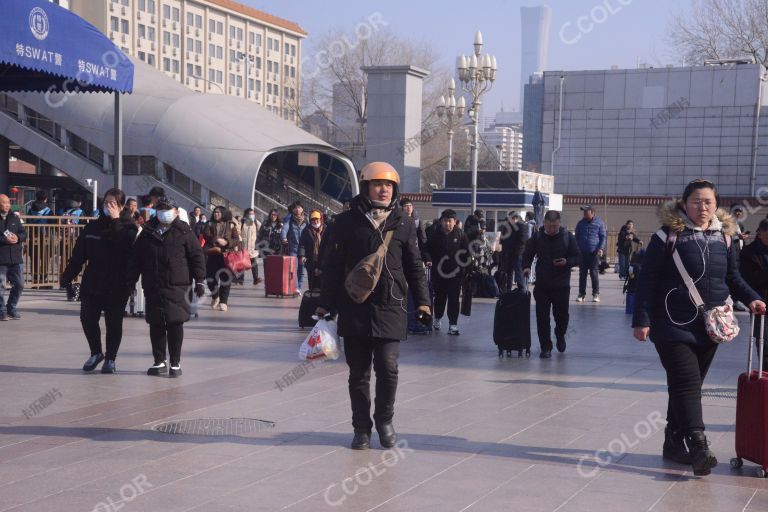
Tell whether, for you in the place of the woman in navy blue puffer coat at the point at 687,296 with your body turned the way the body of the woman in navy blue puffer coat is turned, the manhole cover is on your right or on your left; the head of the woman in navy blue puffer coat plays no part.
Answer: on your right

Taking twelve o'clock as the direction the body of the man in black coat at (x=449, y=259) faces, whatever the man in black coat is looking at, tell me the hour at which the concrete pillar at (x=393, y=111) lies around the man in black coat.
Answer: The concrete pillar is roughly at 6 o'clock from the man in black coat.

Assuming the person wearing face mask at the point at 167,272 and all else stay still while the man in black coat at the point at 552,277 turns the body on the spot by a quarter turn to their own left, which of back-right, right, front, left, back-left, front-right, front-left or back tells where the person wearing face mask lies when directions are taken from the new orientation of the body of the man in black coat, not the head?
back-right

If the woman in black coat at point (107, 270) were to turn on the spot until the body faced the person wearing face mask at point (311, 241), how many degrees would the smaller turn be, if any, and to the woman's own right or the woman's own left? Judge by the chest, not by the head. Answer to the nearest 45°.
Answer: approximately 135° to the woman's own left

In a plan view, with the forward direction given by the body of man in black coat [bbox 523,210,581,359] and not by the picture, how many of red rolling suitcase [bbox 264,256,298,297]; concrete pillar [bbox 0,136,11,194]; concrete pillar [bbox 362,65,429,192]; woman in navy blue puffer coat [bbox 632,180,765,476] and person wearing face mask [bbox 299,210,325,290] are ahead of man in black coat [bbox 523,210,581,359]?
1

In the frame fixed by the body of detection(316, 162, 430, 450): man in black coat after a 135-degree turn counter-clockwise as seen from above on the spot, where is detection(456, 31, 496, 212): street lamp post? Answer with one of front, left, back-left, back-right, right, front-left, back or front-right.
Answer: front-left

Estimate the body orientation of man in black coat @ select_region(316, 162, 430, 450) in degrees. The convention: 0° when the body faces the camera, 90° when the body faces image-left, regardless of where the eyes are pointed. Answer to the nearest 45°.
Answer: approximately 0°

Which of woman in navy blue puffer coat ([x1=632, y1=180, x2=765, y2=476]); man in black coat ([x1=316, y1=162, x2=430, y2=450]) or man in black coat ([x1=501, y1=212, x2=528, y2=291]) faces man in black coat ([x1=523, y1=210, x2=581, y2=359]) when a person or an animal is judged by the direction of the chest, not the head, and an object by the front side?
man in black coat ([x1=501, y1=212, x2=528, y2=291])

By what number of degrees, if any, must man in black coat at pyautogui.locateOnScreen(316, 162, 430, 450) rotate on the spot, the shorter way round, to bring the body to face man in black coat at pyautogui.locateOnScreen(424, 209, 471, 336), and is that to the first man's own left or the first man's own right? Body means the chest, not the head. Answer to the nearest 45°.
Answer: approximately 180°

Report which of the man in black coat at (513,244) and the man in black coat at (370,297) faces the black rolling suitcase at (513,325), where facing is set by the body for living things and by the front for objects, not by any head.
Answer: the man in black coat at (513,244)

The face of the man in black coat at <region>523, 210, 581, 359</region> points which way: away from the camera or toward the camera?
toward the camera

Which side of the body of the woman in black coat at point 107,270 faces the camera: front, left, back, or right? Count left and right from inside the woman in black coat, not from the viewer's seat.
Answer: front

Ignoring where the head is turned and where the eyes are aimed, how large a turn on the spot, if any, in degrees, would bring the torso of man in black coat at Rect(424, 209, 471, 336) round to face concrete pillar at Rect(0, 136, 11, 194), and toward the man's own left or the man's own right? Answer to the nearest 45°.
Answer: approximately 135° to the man's own right

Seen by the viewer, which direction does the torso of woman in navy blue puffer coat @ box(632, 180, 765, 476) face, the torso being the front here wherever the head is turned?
toward the camera

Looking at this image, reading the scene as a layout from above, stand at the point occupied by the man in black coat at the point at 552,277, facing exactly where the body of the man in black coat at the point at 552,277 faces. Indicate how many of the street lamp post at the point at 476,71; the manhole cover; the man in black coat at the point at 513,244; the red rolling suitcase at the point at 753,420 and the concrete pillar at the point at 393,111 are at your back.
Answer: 3

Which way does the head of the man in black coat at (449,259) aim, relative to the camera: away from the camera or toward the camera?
toward the camera
